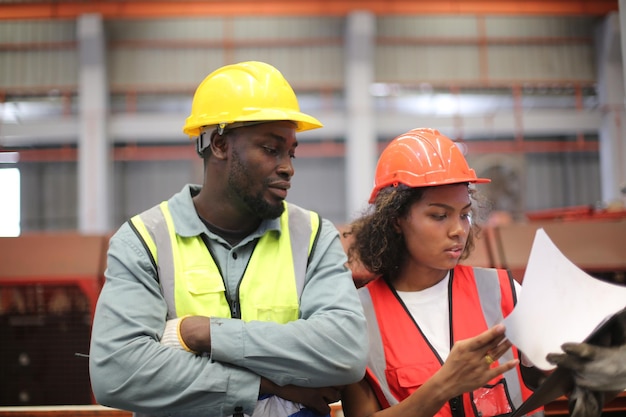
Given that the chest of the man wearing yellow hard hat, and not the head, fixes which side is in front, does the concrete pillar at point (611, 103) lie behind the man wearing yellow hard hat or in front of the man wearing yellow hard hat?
behind

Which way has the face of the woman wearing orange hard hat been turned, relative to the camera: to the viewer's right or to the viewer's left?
to the viewer's right

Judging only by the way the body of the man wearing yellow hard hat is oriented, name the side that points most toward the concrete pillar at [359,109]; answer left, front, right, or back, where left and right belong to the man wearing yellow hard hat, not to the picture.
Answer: back

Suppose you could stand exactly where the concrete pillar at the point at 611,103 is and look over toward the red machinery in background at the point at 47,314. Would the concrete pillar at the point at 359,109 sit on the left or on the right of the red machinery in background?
right

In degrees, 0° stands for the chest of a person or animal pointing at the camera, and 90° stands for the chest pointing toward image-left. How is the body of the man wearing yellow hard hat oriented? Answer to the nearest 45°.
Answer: approximately 0°

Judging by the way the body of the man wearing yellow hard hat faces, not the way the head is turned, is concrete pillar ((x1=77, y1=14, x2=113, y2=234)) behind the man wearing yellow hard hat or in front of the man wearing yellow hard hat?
behind

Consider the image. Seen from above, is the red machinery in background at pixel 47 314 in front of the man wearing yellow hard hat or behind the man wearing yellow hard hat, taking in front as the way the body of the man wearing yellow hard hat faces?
behind
